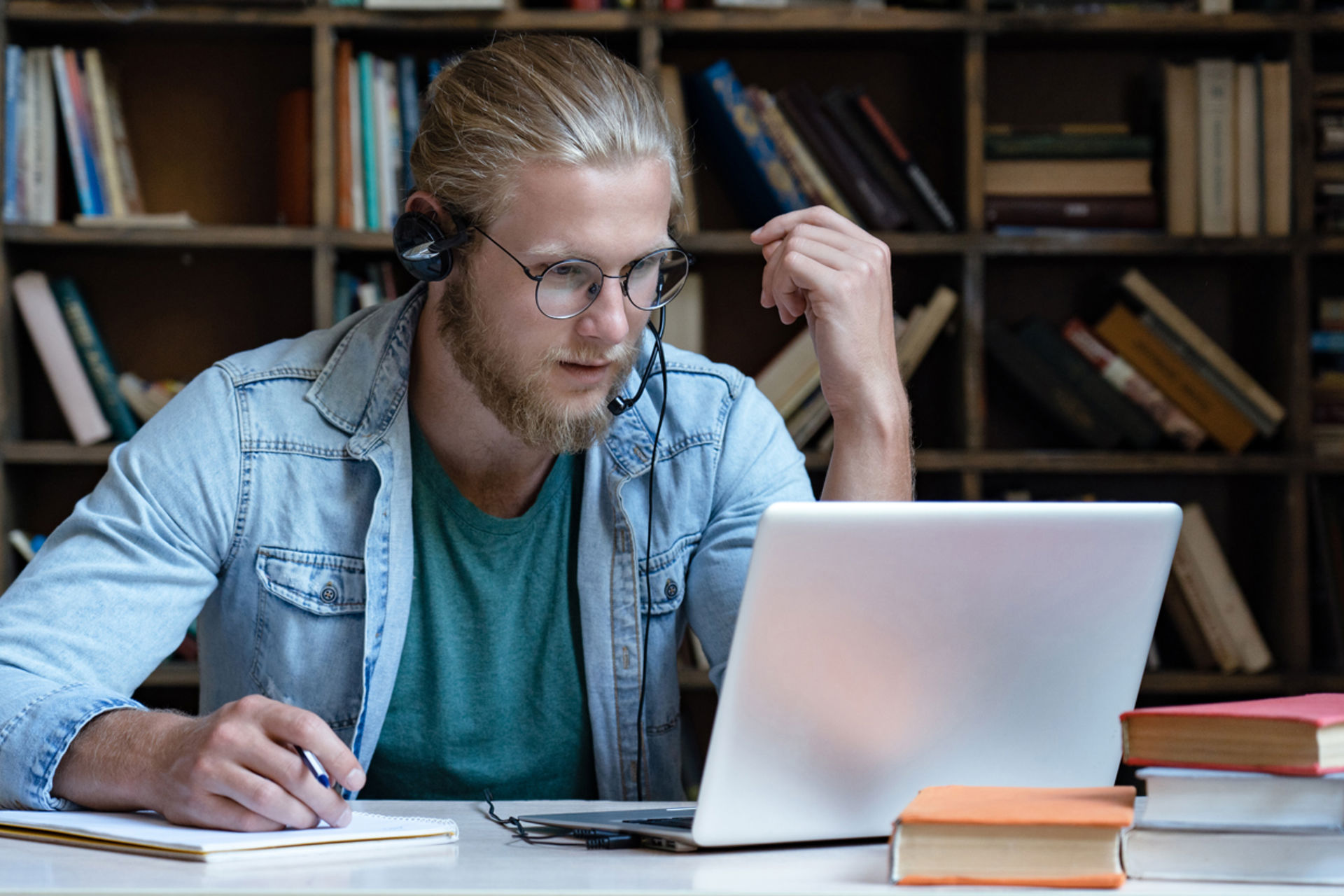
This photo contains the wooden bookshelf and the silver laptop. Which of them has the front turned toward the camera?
the wooden bookshelf

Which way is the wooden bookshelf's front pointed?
toward the camera

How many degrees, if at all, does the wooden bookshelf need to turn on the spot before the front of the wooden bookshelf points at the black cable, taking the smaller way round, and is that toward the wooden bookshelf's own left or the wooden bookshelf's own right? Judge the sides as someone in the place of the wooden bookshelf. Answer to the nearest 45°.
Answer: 0° — it already faces it

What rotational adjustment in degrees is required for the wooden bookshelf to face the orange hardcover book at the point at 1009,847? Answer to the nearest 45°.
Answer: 0° — it already faces it

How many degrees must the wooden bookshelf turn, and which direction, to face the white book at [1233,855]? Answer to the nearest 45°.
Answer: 0° — it already faces it

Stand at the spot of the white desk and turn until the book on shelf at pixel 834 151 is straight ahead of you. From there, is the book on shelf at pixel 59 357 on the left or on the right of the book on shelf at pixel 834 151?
left

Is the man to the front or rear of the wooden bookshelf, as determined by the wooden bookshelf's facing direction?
to the front

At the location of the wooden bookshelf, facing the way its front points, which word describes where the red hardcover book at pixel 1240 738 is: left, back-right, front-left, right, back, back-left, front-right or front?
front

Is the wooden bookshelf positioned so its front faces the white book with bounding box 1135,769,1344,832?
yes

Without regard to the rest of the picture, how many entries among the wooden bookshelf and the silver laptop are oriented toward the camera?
1

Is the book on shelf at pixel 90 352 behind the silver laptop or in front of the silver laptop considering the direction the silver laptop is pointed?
in front

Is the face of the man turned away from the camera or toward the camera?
toward the camera

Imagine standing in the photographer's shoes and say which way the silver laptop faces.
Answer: facing away from the viewer and to the left of the viewer

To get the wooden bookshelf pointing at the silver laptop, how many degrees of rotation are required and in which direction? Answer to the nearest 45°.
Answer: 0° — it already faces it

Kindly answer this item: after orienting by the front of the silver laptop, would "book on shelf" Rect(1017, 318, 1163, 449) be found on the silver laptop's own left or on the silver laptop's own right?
on the silver laptop's own right
